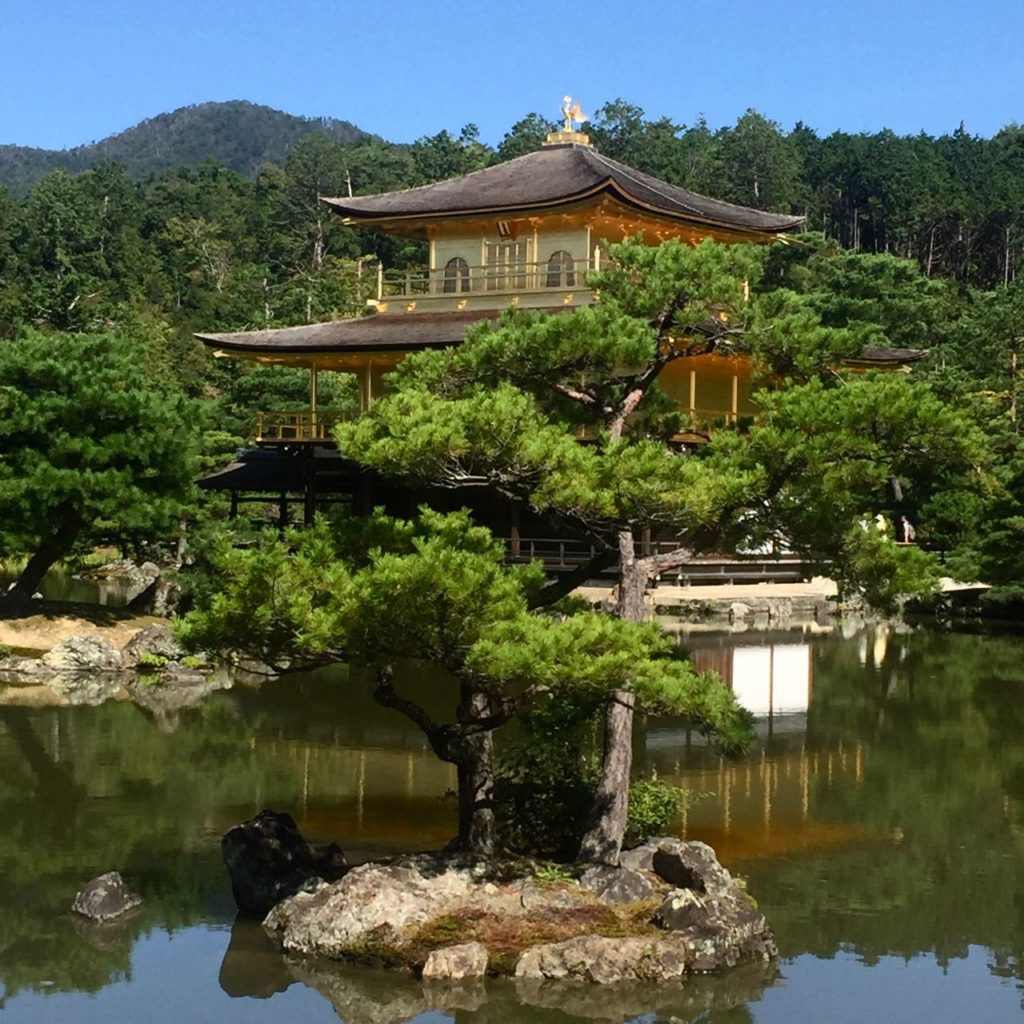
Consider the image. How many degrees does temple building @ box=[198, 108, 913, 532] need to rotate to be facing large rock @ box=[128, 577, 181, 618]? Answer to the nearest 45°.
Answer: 0° — it already faces it

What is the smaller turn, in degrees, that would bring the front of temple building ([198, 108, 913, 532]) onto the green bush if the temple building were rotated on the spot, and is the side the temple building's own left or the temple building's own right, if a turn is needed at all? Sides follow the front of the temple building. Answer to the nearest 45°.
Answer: approximately 45° to the temple building's own left

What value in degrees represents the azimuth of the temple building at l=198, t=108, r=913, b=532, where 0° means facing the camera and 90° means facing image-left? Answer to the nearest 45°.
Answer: approximately 45°

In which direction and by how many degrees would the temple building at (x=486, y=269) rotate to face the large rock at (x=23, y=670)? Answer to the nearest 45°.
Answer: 0° — it already faces it

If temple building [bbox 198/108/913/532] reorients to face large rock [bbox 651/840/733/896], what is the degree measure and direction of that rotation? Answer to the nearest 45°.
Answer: approximately 45° to its left

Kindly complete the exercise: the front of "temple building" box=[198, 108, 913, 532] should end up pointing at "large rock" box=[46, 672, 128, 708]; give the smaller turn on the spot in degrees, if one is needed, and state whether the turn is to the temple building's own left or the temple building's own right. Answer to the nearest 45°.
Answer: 0° — it already faces it
